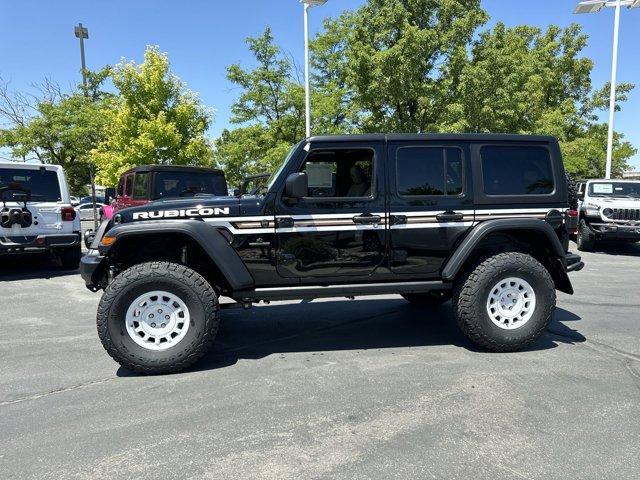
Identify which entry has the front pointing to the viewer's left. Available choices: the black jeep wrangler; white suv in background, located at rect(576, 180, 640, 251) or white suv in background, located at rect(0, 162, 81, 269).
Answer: the black jeep wrangler

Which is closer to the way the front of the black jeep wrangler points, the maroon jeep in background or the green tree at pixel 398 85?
the maroon jeep in background

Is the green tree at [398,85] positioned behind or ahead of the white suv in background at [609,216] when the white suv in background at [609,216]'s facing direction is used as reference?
behind

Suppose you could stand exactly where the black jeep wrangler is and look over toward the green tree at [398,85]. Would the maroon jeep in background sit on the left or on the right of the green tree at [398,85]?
left

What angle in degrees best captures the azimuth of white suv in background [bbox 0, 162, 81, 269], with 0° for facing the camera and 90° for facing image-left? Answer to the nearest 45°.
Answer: approximately 180°

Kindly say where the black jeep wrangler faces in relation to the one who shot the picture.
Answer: facing to the left of the viewer

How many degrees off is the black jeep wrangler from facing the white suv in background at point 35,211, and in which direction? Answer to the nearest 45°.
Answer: approximately 45° to its right

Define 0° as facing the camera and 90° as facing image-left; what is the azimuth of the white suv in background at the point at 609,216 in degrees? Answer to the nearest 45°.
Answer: approximately 315°

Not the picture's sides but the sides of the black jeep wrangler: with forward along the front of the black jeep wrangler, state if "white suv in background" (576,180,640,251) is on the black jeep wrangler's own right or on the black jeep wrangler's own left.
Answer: on the black jeep wrangler's own right

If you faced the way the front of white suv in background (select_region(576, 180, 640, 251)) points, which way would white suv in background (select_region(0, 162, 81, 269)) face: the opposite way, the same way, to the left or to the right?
the opposite way

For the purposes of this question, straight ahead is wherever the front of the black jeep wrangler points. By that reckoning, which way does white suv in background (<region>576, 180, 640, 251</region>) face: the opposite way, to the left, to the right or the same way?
to the left

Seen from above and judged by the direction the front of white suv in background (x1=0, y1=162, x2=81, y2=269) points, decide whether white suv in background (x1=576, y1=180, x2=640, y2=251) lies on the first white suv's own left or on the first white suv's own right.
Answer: on the first white suv's own right
